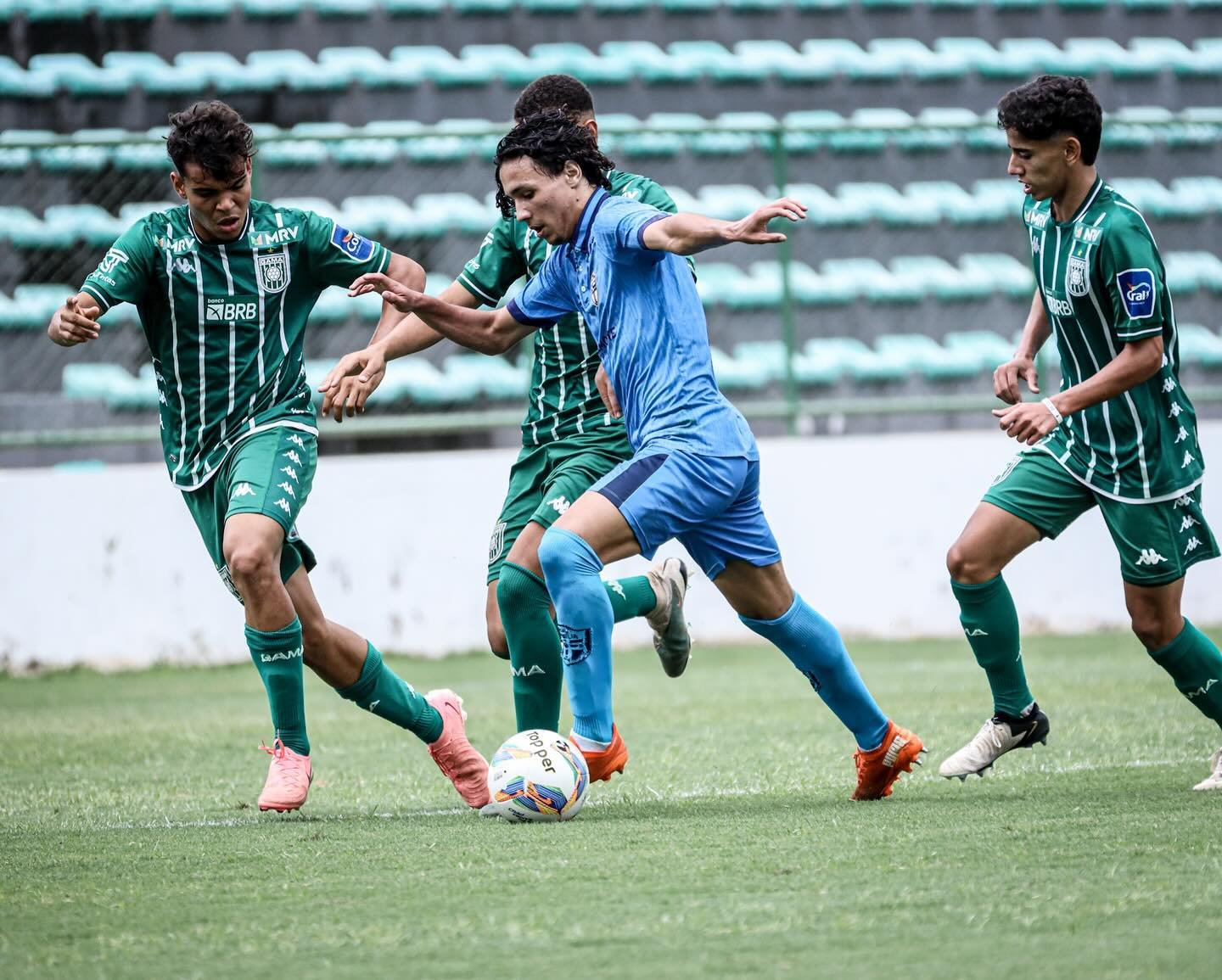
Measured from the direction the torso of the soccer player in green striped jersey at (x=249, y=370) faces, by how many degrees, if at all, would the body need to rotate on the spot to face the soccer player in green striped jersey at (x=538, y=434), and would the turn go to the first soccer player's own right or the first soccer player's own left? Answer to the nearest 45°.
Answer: approximately 90° to the first soccer player's own left

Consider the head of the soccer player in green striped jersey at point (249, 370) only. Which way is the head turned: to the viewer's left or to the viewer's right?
to the viewer's right

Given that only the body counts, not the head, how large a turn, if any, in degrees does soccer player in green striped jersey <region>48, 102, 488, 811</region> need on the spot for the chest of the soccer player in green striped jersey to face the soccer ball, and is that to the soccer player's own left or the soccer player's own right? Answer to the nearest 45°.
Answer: approximately 45° to the soccer player's own left

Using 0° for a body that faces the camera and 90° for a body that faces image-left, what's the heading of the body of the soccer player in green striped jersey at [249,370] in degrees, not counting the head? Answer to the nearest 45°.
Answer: approximately 0°

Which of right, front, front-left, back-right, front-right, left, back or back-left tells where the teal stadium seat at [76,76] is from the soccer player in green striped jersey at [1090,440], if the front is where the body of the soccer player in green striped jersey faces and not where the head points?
right

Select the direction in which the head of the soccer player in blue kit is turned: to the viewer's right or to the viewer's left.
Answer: to the viewer's left

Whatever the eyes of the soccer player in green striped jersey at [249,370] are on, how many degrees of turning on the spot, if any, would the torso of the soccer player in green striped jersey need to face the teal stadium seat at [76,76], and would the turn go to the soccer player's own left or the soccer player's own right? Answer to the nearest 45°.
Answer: approximately 180°

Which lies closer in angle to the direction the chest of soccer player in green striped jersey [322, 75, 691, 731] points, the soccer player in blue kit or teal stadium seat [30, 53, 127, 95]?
the soccer player in blue kit

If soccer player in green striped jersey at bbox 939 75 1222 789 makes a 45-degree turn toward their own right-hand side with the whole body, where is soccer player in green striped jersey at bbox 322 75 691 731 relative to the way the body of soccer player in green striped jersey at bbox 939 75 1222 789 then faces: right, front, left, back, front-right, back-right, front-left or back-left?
front

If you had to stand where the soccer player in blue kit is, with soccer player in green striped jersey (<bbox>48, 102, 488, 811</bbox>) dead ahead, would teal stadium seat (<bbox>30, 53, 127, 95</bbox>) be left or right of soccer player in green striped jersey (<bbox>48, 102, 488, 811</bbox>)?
right

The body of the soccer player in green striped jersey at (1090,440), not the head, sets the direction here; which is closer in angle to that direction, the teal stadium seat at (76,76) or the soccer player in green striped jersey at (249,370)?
the soccer player in green striped jersey
